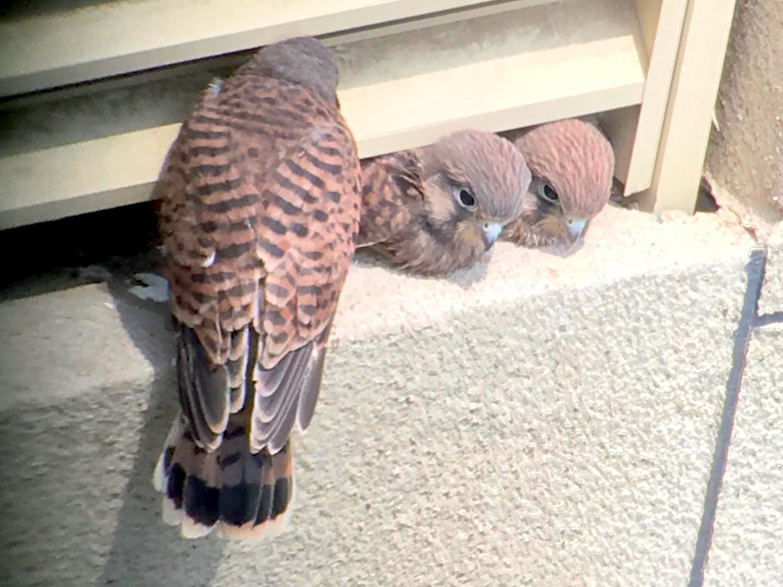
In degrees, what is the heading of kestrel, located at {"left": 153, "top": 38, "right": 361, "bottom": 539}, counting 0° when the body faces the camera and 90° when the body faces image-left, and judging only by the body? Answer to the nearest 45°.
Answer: approximately 180°

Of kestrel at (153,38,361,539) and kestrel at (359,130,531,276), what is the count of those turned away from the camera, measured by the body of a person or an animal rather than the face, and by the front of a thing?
1

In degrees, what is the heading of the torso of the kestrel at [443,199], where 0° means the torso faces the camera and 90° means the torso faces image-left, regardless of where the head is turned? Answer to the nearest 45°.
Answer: approximately 315°

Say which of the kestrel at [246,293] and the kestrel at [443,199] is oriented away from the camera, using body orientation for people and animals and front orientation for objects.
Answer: the kestrel at [246,293]
